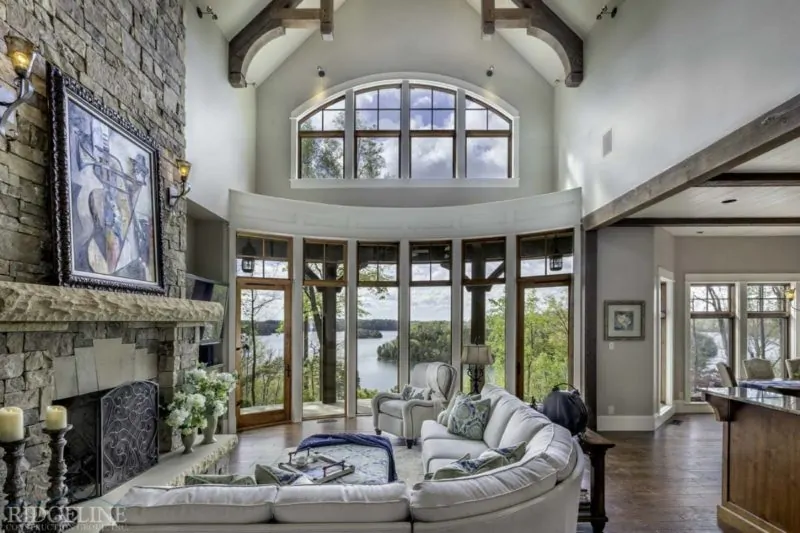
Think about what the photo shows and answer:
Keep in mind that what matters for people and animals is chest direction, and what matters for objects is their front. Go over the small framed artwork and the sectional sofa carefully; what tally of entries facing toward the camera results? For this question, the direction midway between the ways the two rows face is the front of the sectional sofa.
1

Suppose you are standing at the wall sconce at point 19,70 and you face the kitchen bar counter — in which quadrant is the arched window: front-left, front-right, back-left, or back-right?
front-left

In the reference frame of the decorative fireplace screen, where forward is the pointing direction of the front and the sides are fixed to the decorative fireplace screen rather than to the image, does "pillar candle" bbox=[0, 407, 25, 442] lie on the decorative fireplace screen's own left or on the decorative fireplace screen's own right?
on the decorative fireplace screen's own right

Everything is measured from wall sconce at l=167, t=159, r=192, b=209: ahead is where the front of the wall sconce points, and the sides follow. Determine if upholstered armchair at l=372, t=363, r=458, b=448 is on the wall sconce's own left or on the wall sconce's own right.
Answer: on the wall sconce's own left

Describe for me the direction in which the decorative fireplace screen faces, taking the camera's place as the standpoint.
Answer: facing the viewer and to the right of the viewer

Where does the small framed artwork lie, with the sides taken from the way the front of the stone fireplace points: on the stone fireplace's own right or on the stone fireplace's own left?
on the stone fireplace's own left

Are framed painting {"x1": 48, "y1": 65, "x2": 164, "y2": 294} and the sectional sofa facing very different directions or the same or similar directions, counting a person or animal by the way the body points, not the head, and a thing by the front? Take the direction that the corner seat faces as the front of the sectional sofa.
very different directions

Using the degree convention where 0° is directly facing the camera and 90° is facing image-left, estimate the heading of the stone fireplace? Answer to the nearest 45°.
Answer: approximately 315°

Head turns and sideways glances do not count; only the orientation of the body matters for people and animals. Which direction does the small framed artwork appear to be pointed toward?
toward the camera

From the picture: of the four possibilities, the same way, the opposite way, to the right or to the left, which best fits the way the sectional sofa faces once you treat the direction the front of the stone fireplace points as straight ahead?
the opposite way

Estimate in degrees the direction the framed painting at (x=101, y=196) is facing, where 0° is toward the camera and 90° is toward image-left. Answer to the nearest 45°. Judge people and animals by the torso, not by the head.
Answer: approximately 315°

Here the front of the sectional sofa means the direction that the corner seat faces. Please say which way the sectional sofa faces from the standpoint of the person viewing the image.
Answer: facing away from the viewer and to the left of the viewer

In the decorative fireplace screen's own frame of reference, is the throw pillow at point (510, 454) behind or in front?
in front
